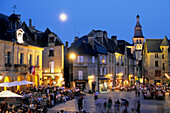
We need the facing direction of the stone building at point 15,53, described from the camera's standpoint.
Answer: facing the viewer and to the right of the viewer

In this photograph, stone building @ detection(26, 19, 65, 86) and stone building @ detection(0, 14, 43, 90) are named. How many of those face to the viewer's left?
0

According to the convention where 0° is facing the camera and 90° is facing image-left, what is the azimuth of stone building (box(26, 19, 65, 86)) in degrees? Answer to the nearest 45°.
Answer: approximately 0°

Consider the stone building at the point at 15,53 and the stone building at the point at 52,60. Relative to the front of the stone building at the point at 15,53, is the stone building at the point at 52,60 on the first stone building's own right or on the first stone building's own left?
on the first stone building's own left
